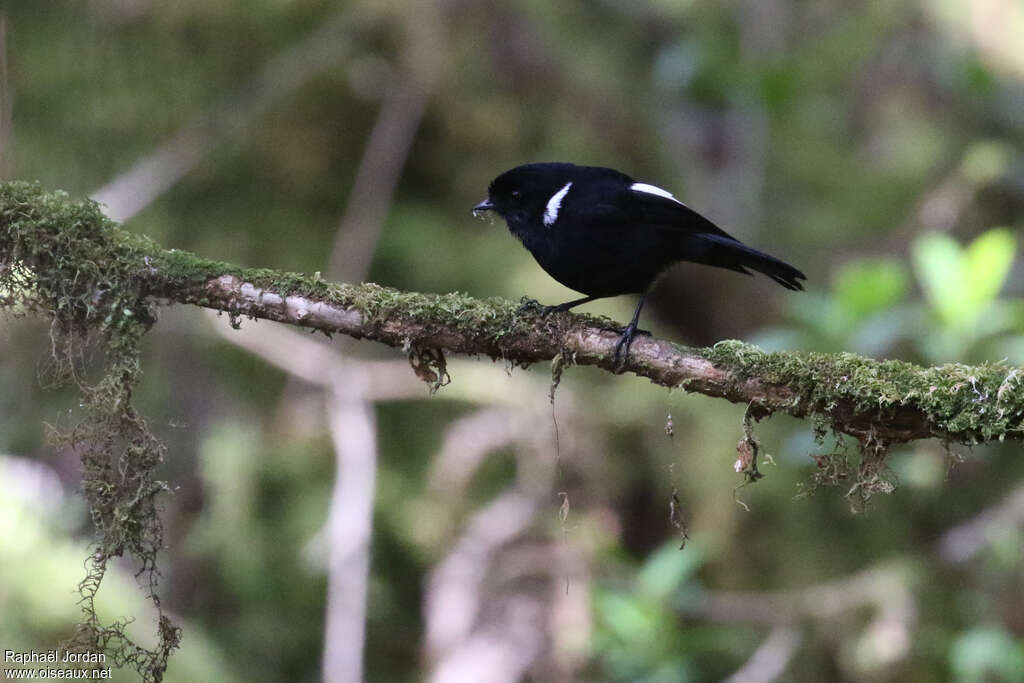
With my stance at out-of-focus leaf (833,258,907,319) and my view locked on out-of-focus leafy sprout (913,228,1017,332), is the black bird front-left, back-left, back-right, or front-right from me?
back-right

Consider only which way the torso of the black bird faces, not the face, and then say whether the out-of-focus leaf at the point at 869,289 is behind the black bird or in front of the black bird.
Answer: behind

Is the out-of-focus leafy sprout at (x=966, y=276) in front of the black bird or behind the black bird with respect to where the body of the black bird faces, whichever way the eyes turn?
behind

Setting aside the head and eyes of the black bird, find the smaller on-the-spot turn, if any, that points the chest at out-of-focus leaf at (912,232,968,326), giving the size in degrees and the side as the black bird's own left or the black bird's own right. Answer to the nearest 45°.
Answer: approximately 180°

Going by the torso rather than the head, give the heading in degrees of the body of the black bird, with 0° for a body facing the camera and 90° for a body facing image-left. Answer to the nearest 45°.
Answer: approximately 90°
